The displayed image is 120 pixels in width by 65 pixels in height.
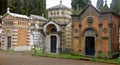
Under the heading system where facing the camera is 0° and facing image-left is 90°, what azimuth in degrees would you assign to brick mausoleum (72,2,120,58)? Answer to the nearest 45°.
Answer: approximately 45°

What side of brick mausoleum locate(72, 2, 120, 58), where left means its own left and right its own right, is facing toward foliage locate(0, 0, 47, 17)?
right

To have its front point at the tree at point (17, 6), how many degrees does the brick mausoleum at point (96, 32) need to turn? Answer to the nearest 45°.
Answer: approximately 90° to its right
